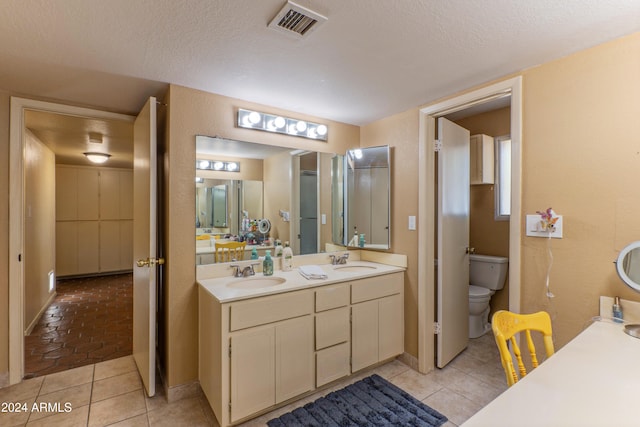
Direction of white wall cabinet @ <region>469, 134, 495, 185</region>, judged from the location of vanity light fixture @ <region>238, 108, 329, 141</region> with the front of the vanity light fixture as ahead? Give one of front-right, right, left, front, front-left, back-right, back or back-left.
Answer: front-left

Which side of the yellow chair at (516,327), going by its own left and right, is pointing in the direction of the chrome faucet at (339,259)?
back

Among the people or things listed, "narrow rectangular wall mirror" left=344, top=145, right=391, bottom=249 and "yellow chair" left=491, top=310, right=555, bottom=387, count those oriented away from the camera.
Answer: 0

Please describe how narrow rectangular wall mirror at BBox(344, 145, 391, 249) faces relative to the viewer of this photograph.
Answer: facing the viewer and to the left of the viewer

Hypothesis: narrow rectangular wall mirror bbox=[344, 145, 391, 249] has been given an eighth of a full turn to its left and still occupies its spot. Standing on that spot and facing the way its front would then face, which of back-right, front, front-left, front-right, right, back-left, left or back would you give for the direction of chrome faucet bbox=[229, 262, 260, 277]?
front-right

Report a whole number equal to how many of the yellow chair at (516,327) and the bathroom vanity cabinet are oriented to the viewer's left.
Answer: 0

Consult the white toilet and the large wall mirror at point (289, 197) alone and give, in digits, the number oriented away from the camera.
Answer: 0

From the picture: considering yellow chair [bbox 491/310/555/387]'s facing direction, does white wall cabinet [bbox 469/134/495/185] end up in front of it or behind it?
behind

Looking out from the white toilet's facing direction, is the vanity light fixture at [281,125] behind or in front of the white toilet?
in front

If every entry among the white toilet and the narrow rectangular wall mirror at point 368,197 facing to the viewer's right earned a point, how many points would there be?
0

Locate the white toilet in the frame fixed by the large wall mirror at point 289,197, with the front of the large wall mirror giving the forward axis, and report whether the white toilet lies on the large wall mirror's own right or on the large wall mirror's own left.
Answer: on the large wall mirror's own left
